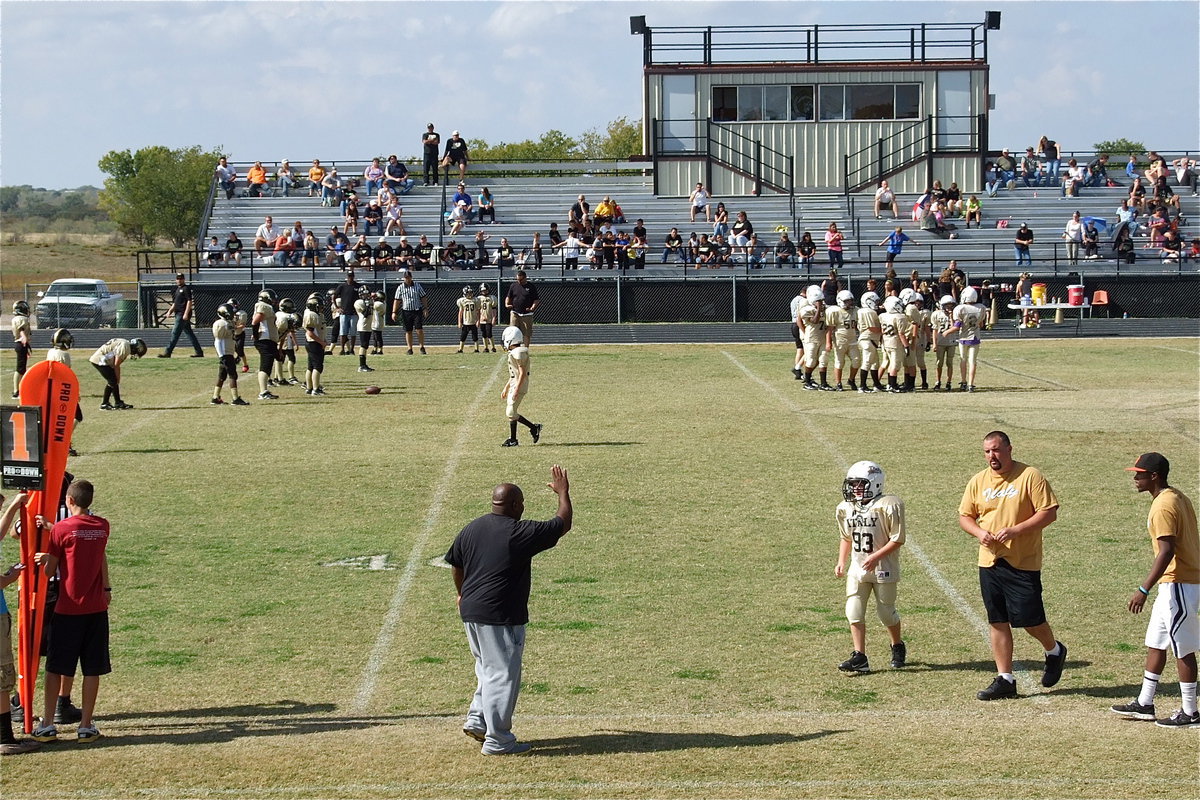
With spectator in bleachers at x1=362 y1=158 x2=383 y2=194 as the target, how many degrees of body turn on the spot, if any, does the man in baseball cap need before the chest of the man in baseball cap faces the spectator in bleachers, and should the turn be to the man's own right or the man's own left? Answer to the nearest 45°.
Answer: approximately 45° to the man's own right

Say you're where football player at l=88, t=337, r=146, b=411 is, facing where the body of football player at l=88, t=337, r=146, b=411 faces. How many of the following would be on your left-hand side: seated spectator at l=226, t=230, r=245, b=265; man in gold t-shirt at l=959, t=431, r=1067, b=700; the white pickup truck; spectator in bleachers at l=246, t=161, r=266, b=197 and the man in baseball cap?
3

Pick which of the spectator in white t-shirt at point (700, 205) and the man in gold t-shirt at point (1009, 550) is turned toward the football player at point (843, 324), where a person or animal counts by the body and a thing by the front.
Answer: the spectator in white t-shirt

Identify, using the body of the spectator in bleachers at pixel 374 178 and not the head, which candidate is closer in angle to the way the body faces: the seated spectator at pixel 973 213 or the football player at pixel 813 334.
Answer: the football player

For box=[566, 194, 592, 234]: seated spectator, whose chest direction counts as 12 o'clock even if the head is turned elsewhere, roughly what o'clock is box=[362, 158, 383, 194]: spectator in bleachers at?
The spectator in bleachers is roughly at 4 o'clock from the seated spectator.

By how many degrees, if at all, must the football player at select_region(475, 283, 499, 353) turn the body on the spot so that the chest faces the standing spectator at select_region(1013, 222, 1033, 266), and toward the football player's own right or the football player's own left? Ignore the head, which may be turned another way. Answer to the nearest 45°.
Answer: approximately 135° to the football player's own left

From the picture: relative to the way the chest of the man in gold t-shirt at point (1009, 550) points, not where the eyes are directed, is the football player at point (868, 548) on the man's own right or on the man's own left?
on the man's own right

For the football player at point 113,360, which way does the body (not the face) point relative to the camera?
to the viewer's right

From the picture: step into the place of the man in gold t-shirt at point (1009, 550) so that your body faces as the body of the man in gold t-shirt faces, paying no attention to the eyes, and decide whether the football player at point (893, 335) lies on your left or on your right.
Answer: on your right

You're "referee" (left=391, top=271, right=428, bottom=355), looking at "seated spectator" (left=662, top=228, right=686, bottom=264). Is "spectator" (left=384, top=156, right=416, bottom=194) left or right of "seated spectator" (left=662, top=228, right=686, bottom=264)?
left

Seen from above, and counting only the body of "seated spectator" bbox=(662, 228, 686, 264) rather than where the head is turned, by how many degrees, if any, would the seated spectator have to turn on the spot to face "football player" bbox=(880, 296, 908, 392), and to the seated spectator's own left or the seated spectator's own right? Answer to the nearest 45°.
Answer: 0° — they already face them

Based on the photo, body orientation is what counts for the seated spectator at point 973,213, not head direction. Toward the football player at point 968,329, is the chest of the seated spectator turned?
yes
